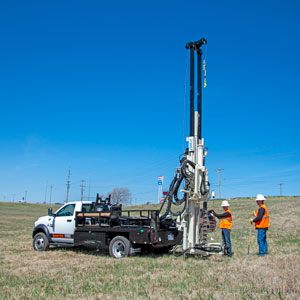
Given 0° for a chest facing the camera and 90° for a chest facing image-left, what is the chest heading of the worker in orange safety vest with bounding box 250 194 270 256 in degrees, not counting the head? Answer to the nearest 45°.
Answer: approximately 90°

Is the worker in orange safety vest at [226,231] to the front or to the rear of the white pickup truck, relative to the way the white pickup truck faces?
to the rear

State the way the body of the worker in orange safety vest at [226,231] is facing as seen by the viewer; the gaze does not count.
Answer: to the viewer's left

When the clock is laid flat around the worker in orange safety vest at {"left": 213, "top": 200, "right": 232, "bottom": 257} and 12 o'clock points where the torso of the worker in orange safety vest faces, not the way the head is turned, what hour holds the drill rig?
The drill rig is roughly at 11 o'clock from the worker in orange safety vest.

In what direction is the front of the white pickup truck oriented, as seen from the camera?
facing away from the viewer and to the left of the viewer

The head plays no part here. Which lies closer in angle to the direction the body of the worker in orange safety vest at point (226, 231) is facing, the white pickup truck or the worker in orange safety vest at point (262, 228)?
the white pickup truck

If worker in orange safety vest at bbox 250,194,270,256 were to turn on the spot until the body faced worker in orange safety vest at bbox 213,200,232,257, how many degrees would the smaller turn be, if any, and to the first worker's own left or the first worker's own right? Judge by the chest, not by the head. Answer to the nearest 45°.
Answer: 0° — they already face them

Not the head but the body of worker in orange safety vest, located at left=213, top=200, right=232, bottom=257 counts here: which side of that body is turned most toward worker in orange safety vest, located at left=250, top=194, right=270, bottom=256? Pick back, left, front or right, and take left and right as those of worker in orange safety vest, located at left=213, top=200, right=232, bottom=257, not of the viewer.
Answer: back

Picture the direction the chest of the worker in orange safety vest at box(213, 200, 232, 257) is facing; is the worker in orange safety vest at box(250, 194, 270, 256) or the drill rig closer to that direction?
the drill rig

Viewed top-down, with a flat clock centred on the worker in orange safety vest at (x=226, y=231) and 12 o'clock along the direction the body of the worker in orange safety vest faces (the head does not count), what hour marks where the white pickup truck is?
The white pickup truck is roughly at 12 o'clock from the worker in orange safety vest.

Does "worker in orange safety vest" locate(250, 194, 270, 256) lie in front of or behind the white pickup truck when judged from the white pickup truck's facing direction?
behind
